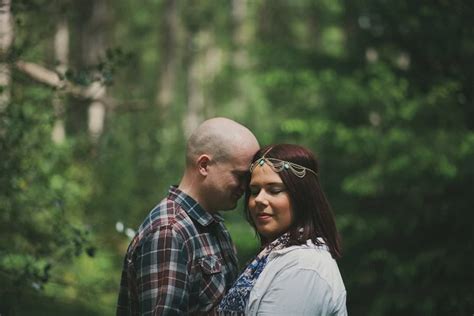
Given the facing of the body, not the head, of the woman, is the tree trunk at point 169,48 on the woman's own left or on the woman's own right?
on the woman's own right

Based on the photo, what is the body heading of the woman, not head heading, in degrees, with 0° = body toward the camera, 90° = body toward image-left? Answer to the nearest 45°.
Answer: approximately 45°

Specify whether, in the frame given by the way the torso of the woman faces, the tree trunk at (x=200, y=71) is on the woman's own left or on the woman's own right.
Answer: on the woman's own right
